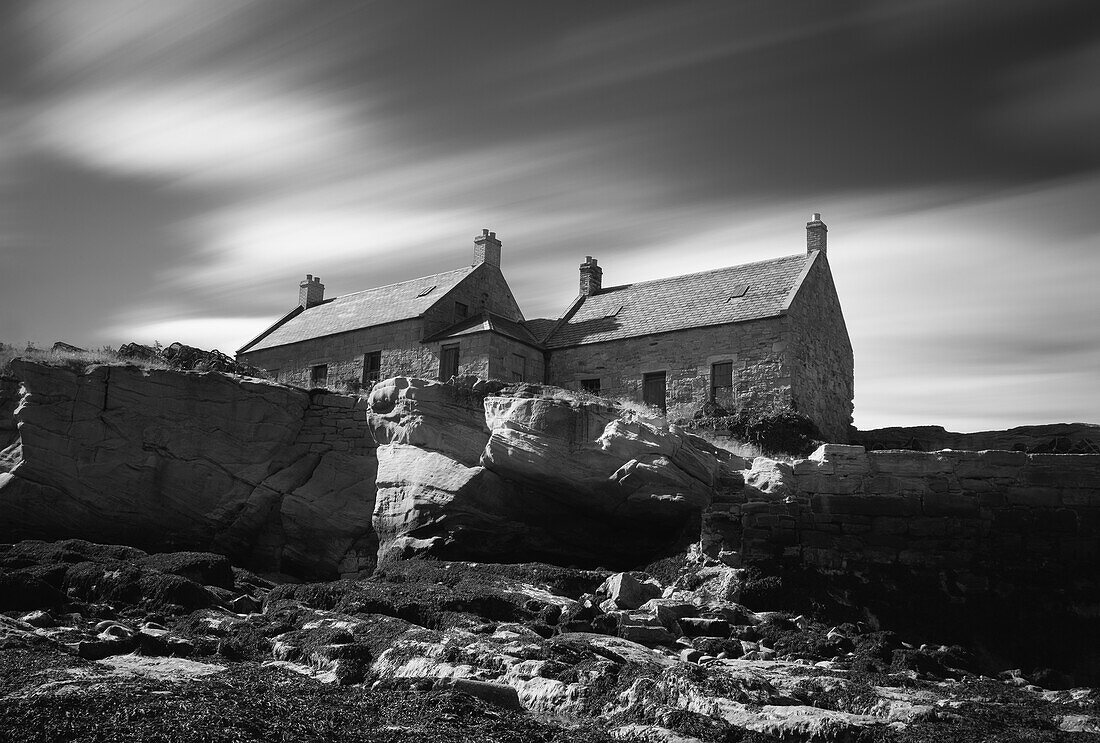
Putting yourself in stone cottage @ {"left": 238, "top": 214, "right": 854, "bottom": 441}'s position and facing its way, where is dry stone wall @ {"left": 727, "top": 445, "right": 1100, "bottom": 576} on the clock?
The dry stone wall is roughly at 10 o'clock from the stone cottage.

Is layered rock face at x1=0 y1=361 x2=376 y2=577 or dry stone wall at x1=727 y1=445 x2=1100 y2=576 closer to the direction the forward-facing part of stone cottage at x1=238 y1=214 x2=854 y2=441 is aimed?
the layered rock face

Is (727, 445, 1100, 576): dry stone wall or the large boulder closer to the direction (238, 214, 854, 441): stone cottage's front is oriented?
the large boulder

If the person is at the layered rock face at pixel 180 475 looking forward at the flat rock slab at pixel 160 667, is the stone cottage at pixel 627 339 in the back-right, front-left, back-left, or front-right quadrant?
back-left

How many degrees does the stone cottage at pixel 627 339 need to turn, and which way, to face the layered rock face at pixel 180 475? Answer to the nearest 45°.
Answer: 0° — it already faces it

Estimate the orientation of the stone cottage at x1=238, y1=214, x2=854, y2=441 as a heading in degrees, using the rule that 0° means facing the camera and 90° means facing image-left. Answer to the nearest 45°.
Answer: approximately 45°

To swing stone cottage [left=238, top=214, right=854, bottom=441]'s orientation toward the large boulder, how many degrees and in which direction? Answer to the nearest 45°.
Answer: approximately 45° to its left

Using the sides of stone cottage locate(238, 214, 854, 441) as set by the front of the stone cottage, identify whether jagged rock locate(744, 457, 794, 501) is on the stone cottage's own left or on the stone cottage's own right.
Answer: on the stone cottage's own left

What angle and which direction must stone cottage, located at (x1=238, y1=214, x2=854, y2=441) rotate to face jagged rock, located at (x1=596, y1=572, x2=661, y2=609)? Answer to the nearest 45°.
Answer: approximately 45° to its left

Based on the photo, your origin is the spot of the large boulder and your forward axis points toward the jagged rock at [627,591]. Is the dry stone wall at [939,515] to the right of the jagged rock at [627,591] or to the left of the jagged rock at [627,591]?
left
